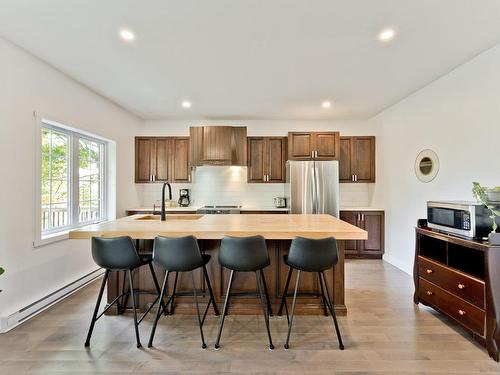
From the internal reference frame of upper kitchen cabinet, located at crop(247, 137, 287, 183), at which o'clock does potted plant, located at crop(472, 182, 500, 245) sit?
The potted plant is roughly at 11 o'clock from the upper kitchen cabinet.

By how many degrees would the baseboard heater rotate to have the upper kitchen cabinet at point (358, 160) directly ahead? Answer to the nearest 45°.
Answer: approximately 45° to its left

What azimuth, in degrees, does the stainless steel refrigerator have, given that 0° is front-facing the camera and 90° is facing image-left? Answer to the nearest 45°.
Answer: approximately 0°

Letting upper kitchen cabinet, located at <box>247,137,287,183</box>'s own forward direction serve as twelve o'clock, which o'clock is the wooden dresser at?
The wooden dresser is roughly at 11 o'clock from the upper kitchen cabinet.

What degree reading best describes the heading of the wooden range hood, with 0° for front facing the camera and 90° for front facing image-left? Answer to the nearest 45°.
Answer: approximately 0°

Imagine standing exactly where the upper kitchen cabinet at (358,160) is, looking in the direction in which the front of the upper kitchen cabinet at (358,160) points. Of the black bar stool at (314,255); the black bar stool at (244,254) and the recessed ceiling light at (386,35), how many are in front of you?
3

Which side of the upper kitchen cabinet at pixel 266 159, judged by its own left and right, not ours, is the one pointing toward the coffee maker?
right
